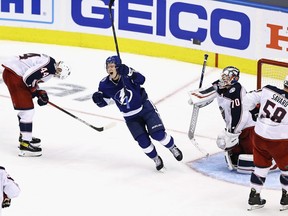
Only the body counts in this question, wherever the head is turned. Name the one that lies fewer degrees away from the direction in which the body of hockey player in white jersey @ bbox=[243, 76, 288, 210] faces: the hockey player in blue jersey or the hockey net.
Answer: the hockey net

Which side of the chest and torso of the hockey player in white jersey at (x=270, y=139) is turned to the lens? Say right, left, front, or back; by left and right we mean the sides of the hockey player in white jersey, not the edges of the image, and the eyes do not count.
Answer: back

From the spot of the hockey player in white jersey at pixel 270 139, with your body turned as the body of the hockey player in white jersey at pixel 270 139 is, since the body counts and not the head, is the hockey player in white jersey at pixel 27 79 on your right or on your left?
on your left

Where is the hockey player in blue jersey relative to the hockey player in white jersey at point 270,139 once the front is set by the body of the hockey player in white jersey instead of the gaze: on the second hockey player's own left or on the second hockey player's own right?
on the second hockey player's own left

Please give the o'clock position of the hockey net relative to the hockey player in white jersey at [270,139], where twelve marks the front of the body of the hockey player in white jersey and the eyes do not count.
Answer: The hockey net is roughly at 12 o'clock from the hockey player in white jersey.

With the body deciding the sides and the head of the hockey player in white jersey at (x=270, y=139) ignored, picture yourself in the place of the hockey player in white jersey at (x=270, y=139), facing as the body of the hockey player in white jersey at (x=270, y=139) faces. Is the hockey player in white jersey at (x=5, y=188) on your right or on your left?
on your left

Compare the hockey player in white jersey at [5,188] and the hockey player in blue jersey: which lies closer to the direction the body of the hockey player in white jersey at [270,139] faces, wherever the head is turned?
the hockey player in blue jersey
